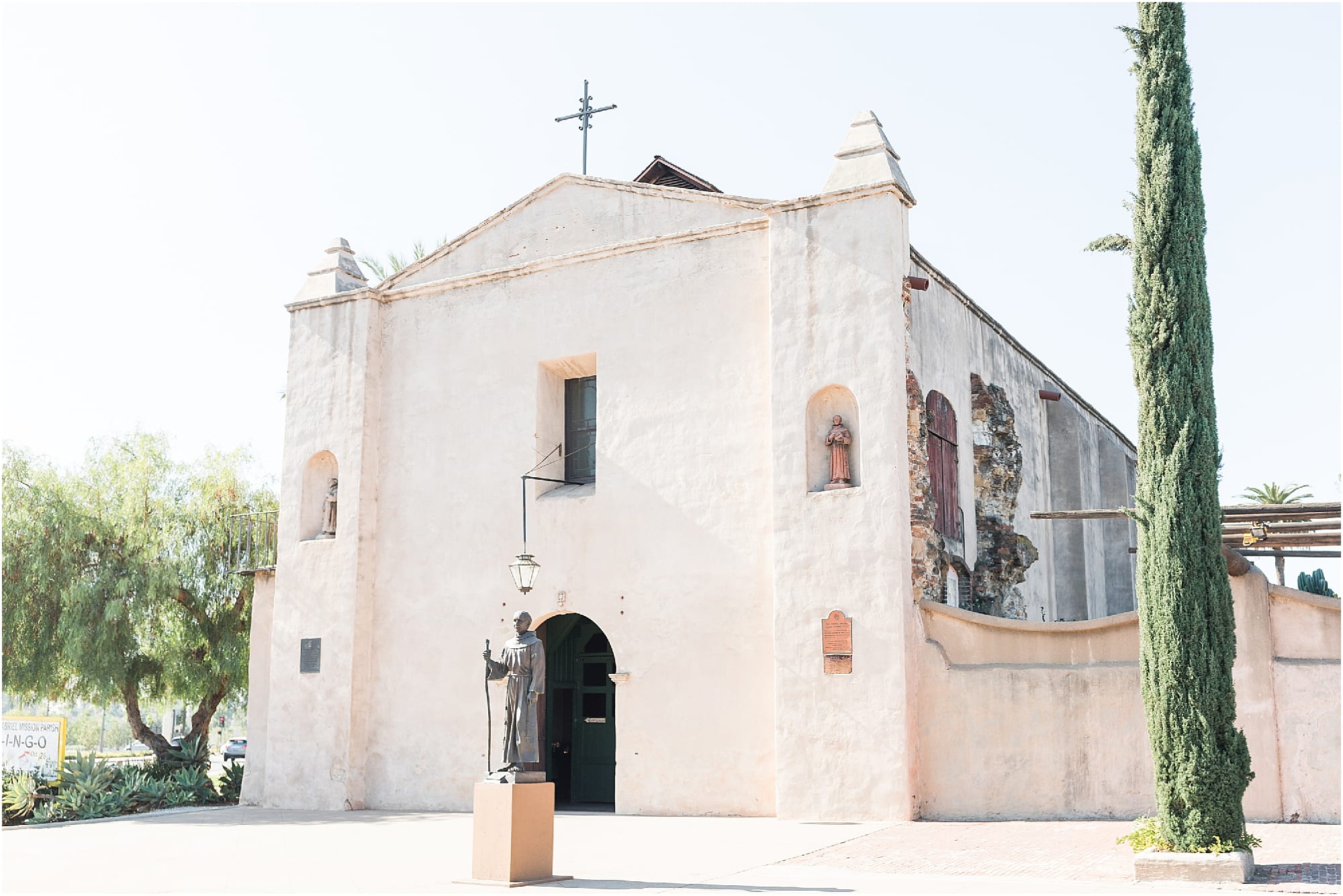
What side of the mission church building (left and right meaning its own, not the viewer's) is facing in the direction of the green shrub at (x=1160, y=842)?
left

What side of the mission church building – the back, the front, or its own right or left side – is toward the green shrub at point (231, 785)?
right

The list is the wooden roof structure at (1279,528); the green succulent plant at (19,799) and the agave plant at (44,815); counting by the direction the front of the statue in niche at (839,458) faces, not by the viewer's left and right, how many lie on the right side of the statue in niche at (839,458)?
2

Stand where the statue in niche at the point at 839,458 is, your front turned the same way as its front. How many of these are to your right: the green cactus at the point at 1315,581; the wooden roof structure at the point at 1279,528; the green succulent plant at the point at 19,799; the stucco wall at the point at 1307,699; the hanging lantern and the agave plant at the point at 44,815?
3

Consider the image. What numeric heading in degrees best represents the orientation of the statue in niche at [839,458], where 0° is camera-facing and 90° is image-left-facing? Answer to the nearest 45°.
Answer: approximately 0°

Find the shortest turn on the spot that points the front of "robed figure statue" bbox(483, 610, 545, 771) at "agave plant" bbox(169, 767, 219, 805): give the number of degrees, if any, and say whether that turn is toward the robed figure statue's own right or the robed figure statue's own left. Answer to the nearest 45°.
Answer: approximately 90° to the robed figure statue's own right

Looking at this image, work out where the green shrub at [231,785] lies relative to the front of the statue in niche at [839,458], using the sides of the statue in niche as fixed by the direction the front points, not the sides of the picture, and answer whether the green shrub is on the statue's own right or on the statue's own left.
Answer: on the statue's own right

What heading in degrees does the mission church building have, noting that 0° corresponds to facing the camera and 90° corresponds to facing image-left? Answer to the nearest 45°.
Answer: approximately 45°

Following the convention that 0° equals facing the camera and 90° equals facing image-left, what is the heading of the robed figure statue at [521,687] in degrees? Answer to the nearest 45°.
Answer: approximately 45°

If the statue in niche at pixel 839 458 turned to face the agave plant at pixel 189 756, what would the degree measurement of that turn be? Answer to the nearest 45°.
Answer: approximately 135° to its right

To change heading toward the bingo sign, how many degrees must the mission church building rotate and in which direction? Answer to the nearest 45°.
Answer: approximately 45° to its right

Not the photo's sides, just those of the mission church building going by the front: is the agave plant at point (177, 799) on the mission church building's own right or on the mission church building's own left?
on the mission church building's own right

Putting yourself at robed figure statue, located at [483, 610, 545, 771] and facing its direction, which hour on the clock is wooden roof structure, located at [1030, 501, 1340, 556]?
The wooden roof structure is roughly at 7 o'clock from the robed figure statue.

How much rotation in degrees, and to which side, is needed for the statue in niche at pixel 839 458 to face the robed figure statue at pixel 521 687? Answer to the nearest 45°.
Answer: approximately 45° to its right
